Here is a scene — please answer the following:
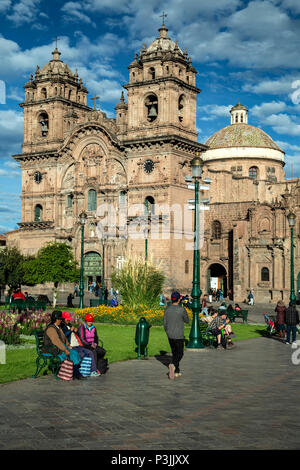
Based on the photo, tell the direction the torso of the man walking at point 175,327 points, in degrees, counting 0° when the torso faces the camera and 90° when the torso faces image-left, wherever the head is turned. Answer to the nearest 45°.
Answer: approximately 180°

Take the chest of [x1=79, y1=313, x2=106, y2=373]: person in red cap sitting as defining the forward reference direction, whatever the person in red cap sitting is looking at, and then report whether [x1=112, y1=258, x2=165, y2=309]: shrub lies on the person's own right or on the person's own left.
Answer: on the person's own left

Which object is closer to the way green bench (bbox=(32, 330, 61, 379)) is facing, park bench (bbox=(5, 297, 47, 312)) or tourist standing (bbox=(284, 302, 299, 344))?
the tourist standing
